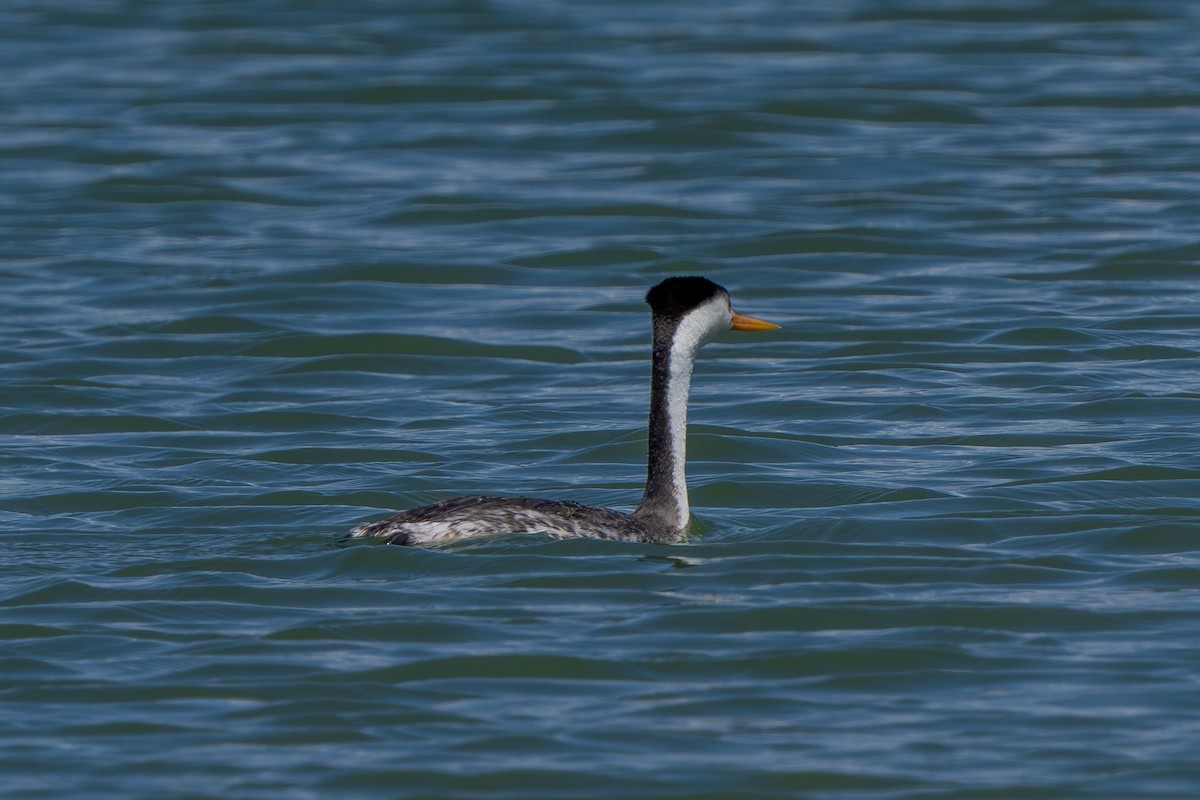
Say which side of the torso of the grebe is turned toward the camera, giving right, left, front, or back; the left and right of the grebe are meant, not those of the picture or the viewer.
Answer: right
